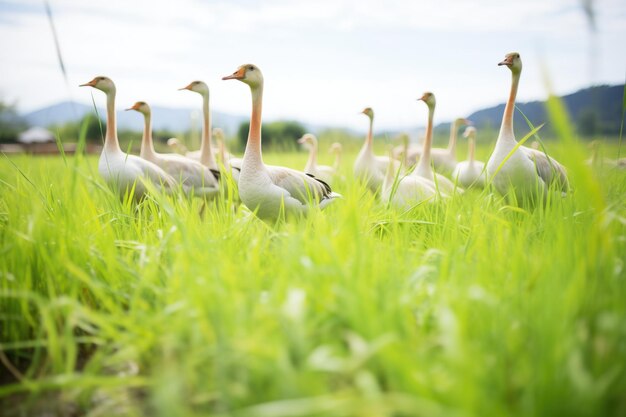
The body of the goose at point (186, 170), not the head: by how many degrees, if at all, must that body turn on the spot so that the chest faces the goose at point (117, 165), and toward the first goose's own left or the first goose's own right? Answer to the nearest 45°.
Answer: approximately 45° to the first goose's own left

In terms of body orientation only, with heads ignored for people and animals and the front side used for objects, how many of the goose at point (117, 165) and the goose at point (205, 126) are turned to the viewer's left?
2

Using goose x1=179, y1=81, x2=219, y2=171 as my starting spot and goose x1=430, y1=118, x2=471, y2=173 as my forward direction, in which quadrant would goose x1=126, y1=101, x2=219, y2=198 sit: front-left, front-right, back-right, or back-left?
back-right

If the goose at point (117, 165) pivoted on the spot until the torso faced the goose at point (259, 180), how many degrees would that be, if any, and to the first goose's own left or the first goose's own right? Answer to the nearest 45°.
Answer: approximately 135° to the first goose's own left

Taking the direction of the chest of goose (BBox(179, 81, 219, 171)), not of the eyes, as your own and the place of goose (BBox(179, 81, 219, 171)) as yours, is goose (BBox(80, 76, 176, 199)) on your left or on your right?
on your left

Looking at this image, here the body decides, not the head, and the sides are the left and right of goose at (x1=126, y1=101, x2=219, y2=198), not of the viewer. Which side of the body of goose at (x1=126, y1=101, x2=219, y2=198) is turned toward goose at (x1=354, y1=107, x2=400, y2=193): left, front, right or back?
back

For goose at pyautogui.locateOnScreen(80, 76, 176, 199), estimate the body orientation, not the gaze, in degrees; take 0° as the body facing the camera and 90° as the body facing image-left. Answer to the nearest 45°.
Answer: approximately 90°

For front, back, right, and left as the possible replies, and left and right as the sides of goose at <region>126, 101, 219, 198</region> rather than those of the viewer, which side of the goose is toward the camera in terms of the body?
left

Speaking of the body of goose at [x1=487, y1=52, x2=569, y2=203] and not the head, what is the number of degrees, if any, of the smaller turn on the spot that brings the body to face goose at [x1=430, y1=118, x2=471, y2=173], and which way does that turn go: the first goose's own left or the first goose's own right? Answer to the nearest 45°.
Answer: approximately 135° to the first goose's own right

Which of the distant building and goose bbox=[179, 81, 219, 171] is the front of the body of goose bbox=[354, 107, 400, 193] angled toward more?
the goose
